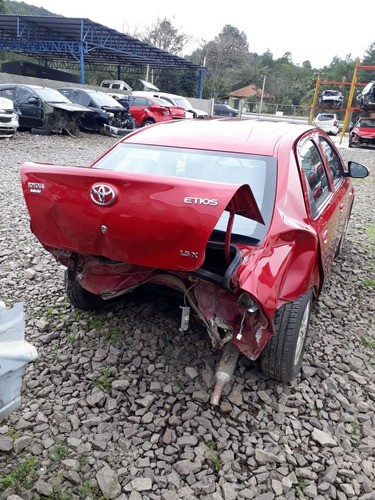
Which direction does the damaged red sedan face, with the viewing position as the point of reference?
facing away from the viewer and to the right of the viewer

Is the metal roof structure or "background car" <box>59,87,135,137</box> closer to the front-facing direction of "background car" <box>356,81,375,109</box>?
the background car

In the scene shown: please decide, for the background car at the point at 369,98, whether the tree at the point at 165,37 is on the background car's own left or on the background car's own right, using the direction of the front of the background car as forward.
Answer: on the background car's own right

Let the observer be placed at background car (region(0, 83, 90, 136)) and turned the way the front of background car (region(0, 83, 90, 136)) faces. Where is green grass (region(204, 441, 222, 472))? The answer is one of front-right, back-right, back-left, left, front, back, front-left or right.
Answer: front-right

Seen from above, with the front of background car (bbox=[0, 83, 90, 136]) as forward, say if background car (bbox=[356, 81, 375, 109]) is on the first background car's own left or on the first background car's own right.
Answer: on the first background car's own left

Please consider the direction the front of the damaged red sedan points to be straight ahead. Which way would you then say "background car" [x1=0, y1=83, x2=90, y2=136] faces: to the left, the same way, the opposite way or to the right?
to the right

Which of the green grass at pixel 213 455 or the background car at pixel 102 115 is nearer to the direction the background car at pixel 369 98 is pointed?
the background car

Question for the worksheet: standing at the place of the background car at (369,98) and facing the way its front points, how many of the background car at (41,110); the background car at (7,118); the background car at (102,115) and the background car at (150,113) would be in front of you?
4

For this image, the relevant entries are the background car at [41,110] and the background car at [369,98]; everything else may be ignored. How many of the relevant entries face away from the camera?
0

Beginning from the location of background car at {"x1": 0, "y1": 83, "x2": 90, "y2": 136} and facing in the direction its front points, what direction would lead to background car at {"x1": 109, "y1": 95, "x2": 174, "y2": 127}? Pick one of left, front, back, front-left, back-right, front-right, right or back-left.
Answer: left

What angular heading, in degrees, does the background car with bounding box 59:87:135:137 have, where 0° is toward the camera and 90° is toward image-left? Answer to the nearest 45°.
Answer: approximately 315°

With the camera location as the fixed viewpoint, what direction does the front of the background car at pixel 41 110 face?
facing the viewer and to the right of the viewer

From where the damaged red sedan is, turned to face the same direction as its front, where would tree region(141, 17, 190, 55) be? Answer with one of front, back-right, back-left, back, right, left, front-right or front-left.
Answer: front-left

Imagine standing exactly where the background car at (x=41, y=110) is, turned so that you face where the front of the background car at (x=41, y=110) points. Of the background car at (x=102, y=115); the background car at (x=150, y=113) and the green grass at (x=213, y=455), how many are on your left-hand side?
2

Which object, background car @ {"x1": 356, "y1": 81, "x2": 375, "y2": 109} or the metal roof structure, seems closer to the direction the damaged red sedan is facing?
the background car

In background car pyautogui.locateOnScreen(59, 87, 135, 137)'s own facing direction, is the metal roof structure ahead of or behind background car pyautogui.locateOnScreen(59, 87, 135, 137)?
behind
